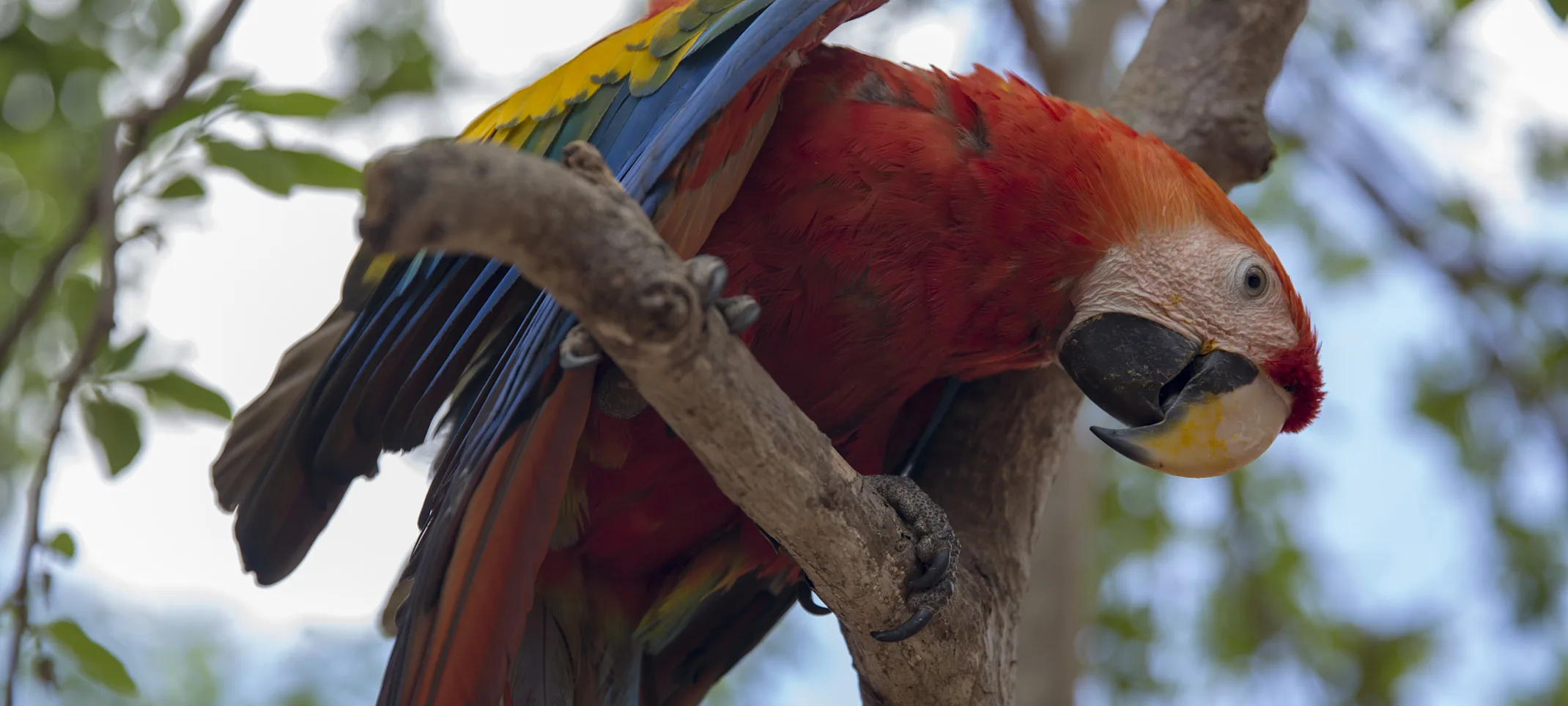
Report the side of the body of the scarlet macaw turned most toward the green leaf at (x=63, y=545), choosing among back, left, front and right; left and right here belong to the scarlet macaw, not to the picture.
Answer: back

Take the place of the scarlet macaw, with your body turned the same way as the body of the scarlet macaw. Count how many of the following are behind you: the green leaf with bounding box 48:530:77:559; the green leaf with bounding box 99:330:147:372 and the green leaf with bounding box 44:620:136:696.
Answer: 3

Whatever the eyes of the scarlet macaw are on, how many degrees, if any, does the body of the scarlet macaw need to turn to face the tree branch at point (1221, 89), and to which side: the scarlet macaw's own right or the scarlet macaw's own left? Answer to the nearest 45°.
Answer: approximately 45° to the scarlet macaw's own left

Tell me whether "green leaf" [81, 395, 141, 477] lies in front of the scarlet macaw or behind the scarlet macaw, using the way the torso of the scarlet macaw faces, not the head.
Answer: behind

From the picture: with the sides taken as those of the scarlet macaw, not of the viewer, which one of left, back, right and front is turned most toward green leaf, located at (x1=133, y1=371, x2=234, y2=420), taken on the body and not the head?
back

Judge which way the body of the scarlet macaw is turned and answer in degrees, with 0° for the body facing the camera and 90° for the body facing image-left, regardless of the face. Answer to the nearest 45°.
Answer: approximately 270°

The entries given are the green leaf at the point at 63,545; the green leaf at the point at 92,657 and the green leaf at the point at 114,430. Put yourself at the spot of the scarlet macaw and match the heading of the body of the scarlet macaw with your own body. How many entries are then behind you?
3

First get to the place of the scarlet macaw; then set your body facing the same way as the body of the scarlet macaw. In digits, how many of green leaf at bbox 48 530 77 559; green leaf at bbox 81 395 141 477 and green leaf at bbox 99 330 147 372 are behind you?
3

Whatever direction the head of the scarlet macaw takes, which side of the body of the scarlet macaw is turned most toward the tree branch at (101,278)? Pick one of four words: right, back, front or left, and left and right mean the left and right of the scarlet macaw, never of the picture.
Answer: back
